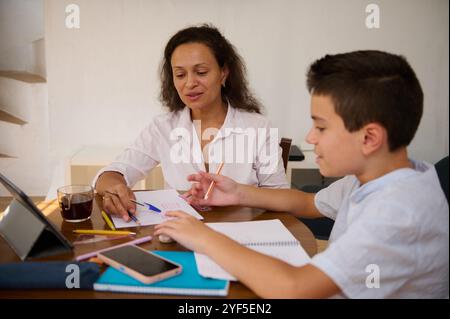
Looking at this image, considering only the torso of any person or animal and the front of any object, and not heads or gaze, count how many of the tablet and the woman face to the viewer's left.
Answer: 0

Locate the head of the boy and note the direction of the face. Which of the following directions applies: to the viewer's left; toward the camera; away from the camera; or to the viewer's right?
to the viewer's left

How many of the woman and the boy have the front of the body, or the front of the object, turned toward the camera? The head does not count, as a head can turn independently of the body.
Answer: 1

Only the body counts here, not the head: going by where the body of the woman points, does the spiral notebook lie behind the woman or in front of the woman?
in front

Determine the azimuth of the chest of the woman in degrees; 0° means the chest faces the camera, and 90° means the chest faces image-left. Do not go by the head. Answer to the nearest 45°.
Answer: approximately 0°

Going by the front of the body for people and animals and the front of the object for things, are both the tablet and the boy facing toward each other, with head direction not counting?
no

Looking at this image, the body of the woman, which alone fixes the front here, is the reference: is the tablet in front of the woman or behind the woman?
in front

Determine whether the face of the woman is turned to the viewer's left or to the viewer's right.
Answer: to the viewer's left

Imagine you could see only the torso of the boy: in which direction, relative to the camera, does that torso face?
to the viewer's left

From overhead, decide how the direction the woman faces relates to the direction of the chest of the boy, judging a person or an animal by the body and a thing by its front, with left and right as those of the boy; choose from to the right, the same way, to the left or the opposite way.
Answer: to the left

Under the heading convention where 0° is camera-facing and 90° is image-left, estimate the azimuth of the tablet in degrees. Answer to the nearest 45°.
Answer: approximately 225°

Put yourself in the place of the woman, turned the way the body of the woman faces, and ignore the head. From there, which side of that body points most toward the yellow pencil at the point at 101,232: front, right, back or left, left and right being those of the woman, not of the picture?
front
